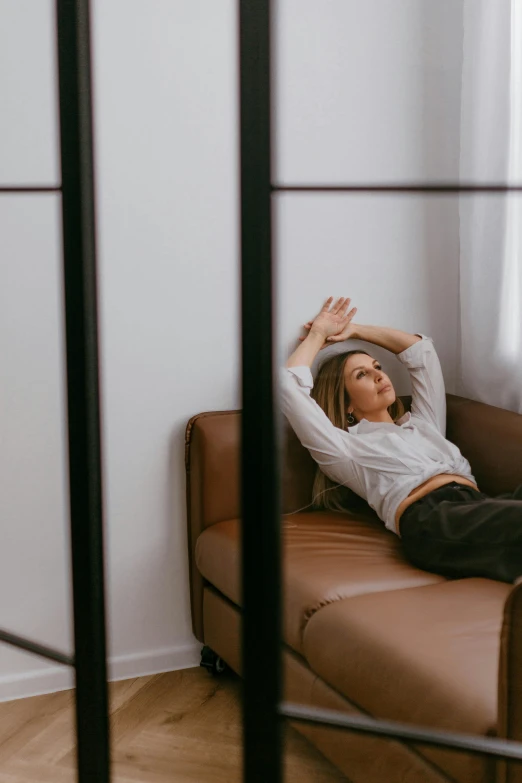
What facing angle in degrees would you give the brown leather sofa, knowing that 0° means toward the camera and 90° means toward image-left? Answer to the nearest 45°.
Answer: approximately 45°
